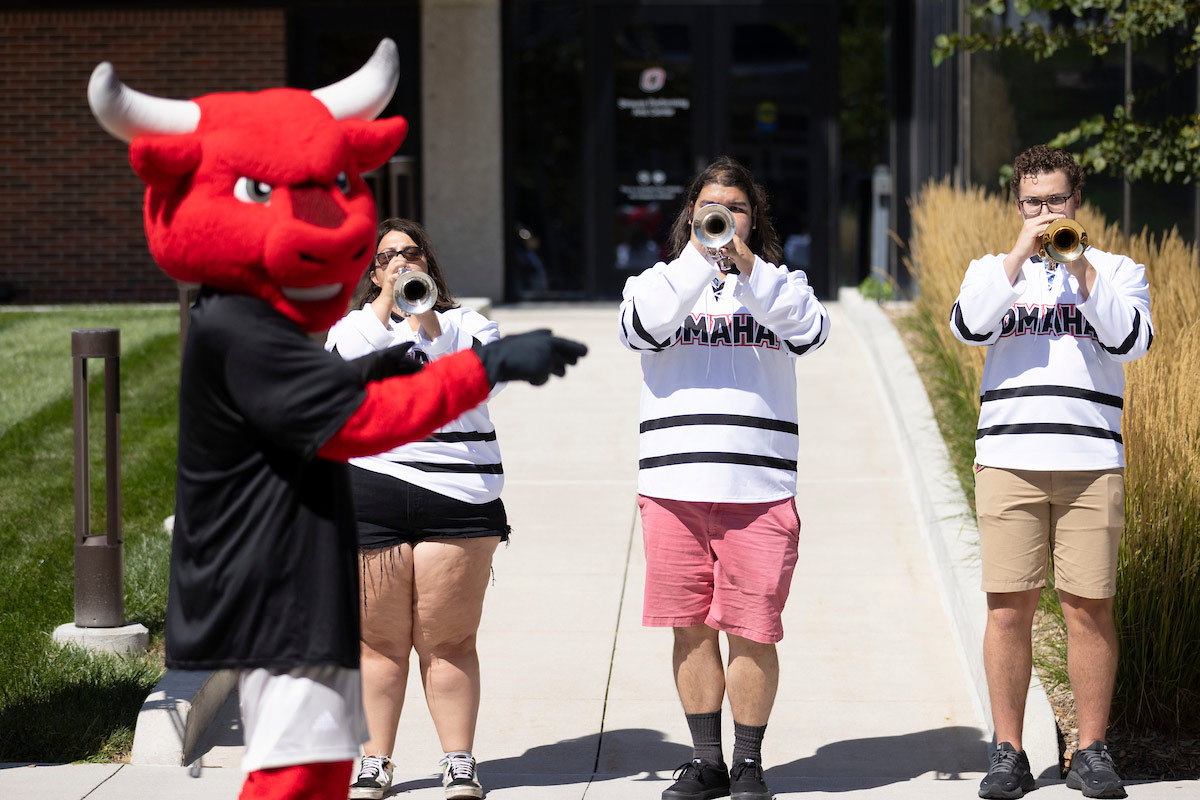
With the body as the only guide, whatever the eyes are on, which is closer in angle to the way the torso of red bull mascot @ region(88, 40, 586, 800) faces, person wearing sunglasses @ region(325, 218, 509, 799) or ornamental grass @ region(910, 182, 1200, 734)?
the ornamental grass

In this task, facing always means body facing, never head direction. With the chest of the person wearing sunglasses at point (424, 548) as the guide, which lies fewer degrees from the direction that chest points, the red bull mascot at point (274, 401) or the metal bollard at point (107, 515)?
the red bull mascot

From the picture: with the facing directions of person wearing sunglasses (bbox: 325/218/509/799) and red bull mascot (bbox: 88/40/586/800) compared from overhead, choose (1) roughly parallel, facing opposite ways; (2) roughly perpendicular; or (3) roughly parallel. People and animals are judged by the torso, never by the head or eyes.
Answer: roughly perpendicular

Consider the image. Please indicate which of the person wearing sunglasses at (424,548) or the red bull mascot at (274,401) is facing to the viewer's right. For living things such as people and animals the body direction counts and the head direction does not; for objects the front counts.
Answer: the red bull mascot

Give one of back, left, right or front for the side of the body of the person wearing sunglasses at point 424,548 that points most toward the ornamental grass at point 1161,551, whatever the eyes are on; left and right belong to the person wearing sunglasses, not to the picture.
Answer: left

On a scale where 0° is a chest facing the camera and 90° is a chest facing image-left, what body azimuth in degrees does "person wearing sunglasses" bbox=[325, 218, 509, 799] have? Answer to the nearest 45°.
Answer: approximately 0°

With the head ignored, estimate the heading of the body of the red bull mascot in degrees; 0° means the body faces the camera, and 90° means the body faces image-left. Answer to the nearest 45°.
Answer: approximately 270°

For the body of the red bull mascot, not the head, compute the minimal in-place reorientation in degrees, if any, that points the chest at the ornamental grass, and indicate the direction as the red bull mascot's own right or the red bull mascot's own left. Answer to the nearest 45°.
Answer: approximately 45° to the red bull mascot's own left

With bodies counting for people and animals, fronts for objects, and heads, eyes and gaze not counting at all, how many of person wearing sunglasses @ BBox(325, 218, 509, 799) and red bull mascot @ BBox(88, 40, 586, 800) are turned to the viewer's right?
1

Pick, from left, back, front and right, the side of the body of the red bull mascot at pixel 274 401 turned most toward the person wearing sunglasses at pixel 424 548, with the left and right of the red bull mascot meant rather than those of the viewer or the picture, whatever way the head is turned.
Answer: left

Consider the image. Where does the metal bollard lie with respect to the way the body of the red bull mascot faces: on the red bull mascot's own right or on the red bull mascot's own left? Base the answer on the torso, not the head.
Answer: on the red bull mascot's own left

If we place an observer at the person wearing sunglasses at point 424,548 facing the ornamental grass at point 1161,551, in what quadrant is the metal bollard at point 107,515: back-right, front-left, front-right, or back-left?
back-left
